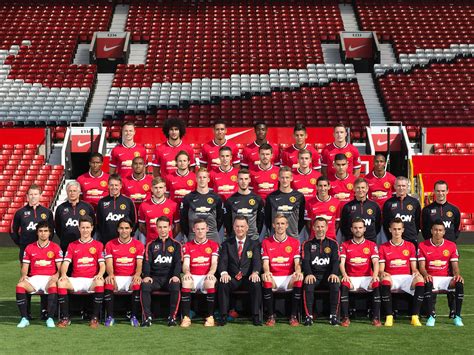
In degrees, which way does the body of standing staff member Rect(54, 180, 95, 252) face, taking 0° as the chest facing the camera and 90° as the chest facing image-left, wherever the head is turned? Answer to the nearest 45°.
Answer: approximately 0°

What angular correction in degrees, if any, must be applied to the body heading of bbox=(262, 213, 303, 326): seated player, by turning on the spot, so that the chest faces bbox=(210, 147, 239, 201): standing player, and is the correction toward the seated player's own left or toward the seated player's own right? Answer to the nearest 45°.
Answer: approximately 135° to the seated player's own right

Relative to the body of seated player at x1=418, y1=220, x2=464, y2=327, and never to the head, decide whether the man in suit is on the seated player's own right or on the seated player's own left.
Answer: on the seated player's own right

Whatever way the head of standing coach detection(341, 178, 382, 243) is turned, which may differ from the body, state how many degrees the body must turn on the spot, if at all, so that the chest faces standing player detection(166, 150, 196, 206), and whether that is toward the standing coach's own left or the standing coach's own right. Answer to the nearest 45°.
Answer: approximately 90° to the standing coach's own right
